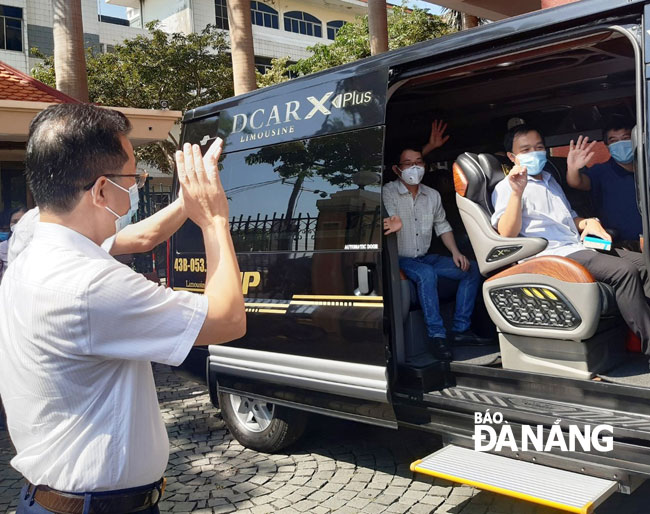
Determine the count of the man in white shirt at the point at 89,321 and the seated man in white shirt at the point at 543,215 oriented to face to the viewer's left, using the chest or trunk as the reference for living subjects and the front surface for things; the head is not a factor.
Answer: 0

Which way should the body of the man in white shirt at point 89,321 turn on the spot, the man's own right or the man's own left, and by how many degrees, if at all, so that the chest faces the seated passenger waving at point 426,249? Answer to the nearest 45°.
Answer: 0° — they already face them

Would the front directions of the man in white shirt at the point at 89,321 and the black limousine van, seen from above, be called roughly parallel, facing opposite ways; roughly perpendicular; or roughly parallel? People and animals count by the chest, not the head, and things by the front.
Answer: roughly perpendicular

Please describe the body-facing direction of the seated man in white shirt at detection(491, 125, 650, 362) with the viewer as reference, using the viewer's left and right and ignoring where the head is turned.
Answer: facing the viewer and to the right of the viewer

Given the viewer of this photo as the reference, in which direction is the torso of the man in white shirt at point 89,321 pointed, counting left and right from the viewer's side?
facing away from the viewer and to the right of the viewer

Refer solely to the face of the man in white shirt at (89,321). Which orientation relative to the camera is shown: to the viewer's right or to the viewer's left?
to the viewer's right

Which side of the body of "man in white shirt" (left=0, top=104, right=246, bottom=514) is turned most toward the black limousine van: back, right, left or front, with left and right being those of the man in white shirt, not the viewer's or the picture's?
front

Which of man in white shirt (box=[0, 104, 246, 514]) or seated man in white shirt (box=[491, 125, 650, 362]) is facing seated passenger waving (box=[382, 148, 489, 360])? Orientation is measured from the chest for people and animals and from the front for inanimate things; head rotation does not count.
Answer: the man in white shirt

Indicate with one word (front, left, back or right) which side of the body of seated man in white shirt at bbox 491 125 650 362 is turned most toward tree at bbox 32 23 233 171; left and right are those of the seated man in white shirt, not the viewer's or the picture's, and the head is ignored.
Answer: back

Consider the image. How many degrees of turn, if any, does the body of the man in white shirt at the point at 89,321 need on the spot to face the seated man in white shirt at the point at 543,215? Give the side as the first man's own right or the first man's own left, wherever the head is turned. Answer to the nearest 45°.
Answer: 0° — they already face them
